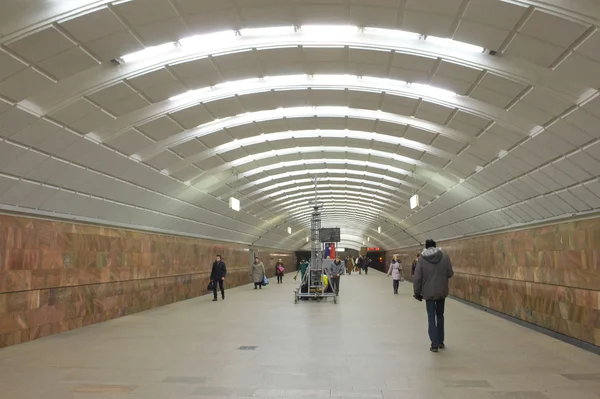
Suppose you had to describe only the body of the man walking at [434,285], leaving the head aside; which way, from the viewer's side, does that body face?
away from the camera
